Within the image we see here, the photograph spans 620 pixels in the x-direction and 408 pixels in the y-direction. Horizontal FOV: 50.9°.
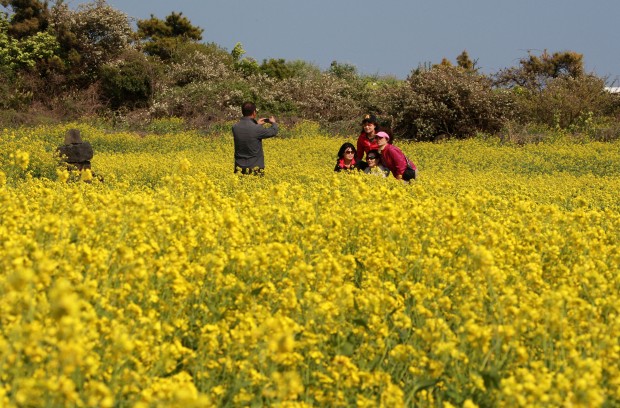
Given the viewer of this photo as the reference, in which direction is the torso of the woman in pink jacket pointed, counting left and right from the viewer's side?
facing the viewer and to the left of the viewer

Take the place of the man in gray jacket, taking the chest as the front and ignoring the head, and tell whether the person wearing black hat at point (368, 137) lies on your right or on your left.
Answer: on your right

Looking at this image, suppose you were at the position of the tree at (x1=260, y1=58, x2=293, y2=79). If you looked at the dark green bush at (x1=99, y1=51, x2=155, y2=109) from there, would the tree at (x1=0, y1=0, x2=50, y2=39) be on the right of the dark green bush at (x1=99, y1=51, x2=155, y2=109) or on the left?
right

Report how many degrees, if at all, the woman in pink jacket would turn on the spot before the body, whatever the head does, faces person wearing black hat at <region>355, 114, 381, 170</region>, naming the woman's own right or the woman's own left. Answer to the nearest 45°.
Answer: approximately 90° to the woman's own right

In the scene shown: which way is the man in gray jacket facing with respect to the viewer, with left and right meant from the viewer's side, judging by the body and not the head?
facing away from the viewer and to the right of the viewer

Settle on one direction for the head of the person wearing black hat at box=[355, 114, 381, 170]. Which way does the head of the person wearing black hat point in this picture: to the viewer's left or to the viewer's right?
to the viewer's left

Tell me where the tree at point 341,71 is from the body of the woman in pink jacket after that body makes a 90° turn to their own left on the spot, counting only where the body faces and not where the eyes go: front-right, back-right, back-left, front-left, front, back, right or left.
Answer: back-left
